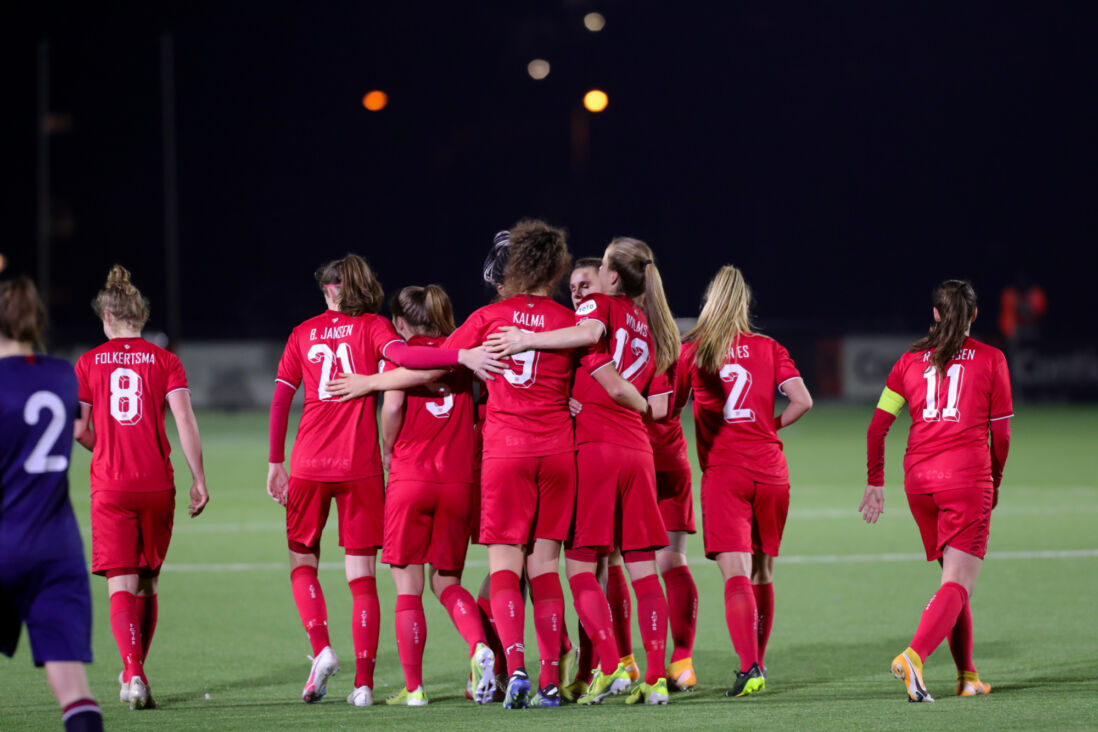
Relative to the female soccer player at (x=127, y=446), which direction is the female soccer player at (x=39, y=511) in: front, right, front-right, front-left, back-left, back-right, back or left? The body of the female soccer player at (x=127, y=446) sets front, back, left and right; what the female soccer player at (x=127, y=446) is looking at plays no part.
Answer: back

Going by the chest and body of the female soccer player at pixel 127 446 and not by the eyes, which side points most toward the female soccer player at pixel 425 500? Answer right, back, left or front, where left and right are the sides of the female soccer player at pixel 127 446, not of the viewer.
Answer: right

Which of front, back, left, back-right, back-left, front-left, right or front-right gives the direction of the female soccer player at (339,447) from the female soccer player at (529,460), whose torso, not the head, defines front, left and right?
front-left

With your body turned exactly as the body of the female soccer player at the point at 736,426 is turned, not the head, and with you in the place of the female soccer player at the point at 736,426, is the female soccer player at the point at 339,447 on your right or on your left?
on your left

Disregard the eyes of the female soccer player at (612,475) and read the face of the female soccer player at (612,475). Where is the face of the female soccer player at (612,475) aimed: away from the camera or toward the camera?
away from the camera

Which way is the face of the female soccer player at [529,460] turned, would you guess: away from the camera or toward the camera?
away from the camera

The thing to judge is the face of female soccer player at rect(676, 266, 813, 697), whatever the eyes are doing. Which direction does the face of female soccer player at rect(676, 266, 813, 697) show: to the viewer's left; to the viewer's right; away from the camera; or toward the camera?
away from the camera

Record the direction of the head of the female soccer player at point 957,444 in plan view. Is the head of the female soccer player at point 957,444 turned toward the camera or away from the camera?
away from the camera

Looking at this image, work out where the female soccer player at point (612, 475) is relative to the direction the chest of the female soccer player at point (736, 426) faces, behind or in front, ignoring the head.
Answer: behind

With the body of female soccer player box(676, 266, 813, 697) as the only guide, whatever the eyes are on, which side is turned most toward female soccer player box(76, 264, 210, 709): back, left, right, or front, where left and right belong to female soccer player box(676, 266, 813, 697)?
left

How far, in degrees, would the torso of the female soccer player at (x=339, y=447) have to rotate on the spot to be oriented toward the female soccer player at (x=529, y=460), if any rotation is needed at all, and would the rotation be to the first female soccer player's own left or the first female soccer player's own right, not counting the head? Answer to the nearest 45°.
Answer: approximately 135° to the first female soccer player's own right

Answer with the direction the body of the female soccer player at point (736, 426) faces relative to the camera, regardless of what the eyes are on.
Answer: away from the camera

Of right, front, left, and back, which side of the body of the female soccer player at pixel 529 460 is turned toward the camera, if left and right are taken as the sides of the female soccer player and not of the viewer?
back

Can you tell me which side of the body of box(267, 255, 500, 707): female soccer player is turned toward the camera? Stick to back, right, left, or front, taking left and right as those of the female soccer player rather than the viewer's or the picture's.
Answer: back
